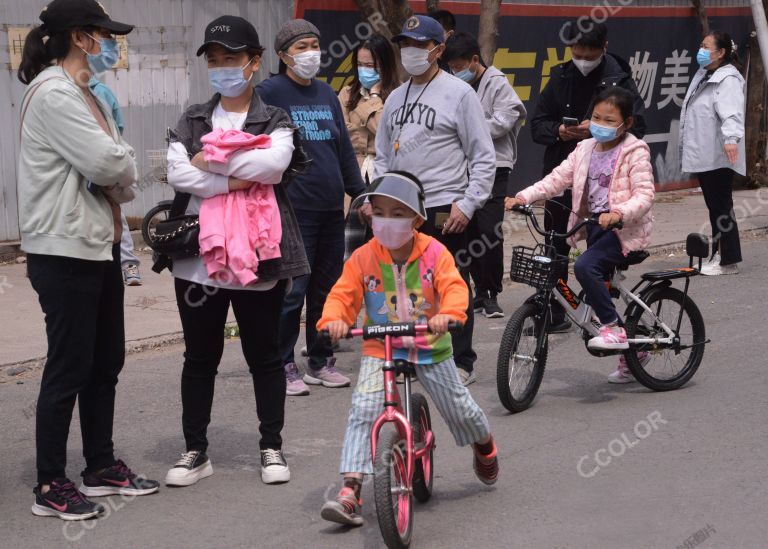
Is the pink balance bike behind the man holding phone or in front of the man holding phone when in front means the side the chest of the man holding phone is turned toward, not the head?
in front

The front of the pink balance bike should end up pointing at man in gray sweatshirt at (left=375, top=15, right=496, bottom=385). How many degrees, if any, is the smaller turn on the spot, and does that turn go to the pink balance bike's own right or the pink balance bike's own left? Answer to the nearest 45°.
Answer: approximately 180°

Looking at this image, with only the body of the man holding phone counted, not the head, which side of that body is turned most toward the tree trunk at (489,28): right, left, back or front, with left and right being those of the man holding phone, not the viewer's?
back

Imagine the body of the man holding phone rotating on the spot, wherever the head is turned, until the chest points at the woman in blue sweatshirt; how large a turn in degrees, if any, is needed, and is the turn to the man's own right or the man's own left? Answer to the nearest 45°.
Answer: approximately 45° to the man's own right

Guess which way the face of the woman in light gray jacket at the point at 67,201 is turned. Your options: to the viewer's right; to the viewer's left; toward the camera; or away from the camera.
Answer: to the viewer's right

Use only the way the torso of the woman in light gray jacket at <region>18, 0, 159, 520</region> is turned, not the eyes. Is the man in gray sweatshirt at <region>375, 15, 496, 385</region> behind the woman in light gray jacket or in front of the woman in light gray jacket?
in front

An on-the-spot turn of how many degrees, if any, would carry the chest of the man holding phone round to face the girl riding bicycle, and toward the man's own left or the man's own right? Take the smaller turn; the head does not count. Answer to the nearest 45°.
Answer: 0° — they already face them

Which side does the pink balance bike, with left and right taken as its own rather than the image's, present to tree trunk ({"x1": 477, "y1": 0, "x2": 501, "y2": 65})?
back

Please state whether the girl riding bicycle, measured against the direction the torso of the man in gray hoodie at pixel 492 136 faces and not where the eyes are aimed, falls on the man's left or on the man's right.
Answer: on the man's left
